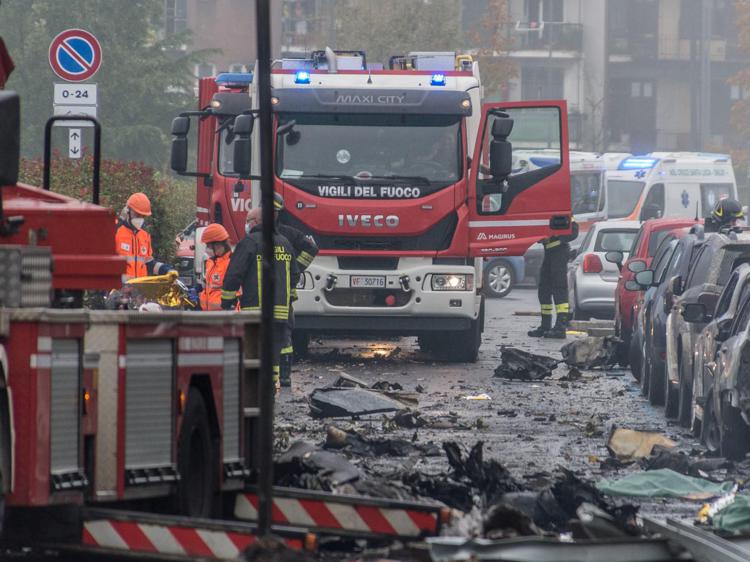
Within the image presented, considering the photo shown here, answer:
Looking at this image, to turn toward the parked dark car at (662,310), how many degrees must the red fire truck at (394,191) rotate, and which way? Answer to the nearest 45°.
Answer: approximately 45° to its left

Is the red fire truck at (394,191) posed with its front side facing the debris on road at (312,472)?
yes

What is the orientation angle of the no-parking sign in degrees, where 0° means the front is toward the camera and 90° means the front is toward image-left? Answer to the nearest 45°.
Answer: approximately 0°

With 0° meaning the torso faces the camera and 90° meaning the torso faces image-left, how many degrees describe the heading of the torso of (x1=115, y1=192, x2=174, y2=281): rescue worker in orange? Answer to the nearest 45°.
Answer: approximately 315°

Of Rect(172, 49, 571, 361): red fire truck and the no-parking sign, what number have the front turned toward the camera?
2

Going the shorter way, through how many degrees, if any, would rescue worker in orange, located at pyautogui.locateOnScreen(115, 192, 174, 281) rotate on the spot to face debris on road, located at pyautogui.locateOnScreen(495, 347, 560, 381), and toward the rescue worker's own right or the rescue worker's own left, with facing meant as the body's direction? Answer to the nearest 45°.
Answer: approximately 45° to the rescue worker's own left

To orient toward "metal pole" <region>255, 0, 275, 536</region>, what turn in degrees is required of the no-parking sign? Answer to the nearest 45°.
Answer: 0° — it already faces it
